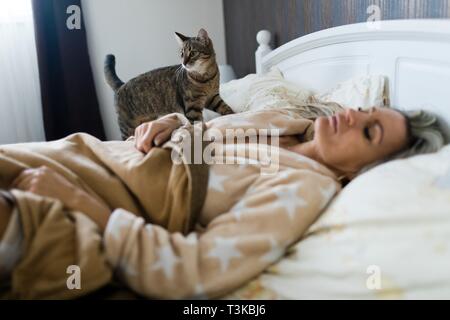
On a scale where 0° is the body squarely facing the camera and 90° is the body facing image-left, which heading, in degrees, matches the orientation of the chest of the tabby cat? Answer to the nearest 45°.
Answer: approximately 270°

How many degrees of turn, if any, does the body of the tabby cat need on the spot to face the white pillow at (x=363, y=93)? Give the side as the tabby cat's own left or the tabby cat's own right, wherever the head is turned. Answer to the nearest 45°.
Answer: approximately 45° to the tabby cat's own right

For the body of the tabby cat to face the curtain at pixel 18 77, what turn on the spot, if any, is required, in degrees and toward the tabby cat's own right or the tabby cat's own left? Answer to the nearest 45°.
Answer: approximately 135° to the tabby cat's own left

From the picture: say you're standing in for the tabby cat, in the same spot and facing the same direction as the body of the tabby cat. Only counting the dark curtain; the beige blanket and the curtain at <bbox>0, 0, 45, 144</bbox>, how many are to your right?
1

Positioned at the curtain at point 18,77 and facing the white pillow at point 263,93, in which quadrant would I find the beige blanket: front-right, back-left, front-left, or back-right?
front-right

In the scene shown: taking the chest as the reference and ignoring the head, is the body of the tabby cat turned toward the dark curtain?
no

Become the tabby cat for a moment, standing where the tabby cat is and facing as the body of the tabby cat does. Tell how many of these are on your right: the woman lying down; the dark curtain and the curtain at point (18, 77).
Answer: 1
